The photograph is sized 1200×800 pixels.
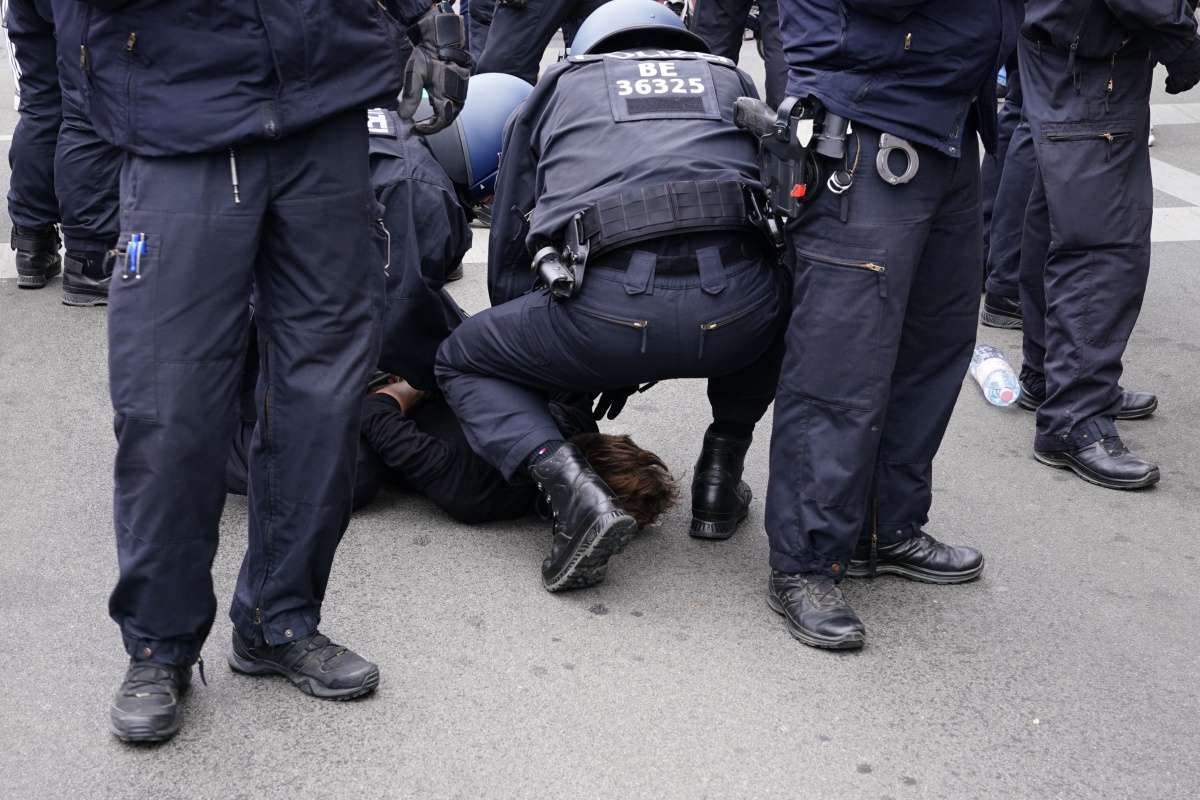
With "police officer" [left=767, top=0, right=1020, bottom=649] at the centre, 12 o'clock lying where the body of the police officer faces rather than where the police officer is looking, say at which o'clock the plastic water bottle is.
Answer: The plastic water bottle is roughly at 8 o'clock from the police officer.

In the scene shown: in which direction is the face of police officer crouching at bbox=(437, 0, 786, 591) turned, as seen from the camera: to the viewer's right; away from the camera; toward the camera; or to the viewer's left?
away from the camera

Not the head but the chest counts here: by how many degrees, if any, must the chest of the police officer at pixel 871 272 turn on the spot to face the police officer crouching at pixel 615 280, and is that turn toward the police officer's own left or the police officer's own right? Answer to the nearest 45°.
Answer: approximately 135° to the police officer's own right

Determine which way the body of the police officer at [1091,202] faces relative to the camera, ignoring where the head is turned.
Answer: to the viewer's right

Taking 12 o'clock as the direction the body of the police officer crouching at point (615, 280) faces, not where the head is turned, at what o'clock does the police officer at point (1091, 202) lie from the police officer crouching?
The police officer is roughly at 2 o'clock from the police officer crouching.

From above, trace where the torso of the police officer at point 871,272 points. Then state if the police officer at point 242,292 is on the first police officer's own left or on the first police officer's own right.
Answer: on the first police officer's own right

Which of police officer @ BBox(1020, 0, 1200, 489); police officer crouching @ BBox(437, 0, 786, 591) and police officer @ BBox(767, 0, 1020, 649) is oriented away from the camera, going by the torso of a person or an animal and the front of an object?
the police officer crouching

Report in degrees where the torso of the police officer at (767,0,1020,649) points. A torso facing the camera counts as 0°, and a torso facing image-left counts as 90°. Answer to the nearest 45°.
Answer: approximately 315°

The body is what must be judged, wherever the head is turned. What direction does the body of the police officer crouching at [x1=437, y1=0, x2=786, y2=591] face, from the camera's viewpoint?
away from the camera

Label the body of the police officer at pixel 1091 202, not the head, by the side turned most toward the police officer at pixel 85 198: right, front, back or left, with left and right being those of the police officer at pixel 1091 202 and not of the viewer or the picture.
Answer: back

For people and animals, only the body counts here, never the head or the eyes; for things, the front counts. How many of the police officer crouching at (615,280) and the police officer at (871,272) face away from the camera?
1

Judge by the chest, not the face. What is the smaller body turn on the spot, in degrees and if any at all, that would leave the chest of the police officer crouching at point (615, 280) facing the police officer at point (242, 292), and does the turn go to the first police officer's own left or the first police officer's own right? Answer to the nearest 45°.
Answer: approximately 135° to the first police officer's own left

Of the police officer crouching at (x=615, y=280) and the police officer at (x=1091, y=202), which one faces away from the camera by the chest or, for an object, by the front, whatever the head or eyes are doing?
the police officer crouching

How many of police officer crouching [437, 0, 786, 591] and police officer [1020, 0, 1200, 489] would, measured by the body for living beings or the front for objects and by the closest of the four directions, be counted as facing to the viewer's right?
1

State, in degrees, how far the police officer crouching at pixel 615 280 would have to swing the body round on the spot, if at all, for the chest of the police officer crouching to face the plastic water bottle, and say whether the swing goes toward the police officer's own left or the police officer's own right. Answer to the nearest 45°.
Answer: approximately 45° to the police officer's own right
